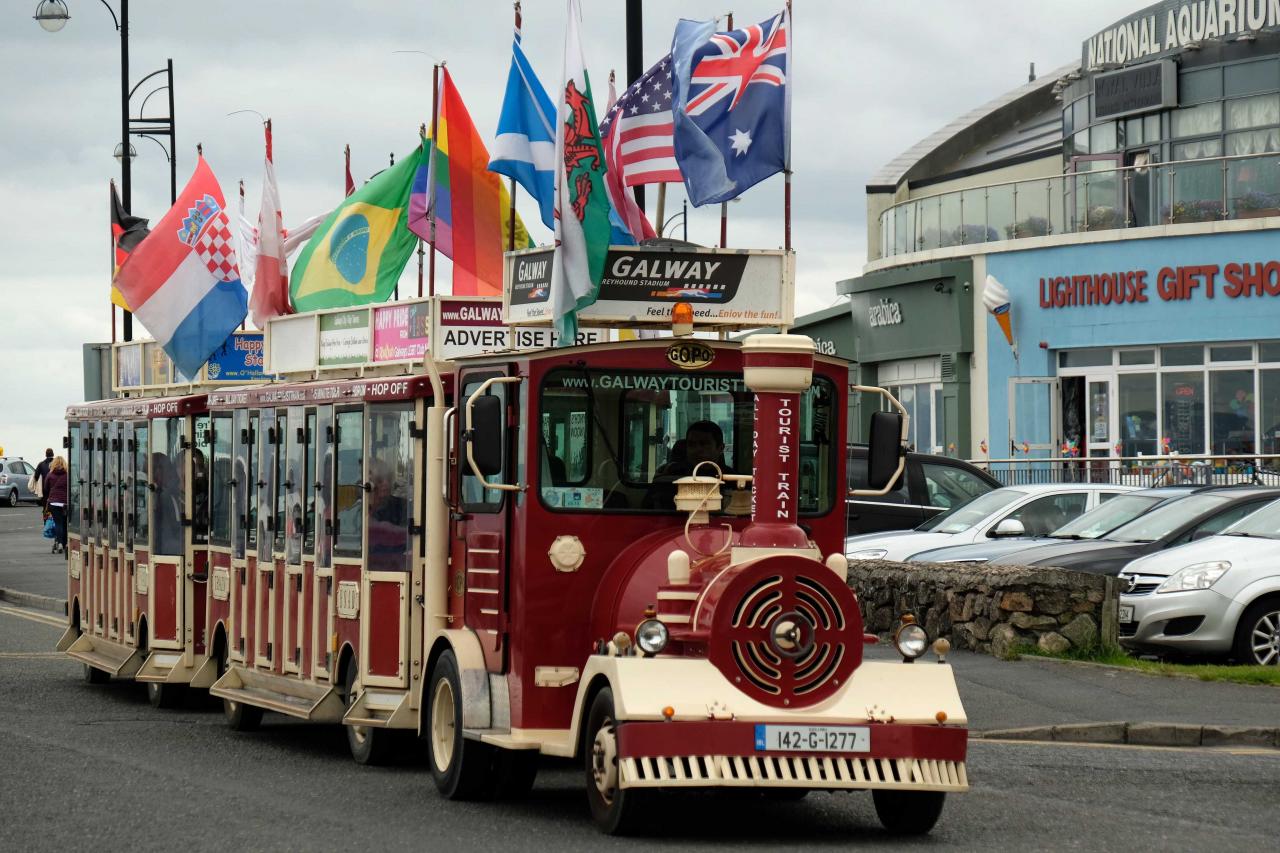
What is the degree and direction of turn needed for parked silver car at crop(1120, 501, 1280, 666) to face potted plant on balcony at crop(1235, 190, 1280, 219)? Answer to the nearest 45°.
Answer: approximately 135° to its right

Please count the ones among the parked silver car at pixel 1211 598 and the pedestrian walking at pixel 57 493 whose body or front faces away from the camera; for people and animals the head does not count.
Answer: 1

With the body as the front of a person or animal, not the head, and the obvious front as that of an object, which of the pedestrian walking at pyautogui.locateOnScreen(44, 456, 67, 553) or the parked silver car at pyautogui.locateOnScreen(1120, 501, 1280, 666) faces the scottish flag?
the parked silver car

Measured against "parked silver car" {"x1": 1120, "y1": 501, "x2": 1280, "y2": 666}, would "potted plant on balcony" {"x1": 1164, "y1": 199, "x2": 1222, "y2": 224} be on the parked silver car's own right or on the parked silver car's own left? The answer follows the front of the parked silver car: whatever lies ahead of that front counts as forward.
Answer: on the parked silver car's own right

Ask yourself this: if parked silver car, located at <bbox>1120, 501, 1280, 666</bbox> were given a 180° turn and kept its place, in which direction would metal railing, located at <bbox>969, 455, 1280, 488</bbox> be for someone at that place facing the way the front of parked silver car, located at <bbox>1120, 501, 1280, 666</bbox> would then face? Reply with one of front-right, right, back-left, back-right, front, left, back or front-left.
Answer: front-left

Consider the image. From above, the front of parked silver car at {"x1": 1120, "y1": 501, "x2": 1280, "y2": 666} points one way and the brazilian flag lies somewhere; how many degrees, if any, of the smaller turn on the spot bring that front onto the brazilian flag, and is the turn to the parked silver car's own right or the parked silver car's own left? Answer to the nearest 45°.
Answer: approximately 45° to the parked silver car's own right

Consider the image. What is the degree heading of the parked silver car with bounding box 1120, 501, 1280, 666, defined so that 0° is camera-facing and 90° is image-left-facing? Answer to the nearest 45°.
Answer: approximately 45°

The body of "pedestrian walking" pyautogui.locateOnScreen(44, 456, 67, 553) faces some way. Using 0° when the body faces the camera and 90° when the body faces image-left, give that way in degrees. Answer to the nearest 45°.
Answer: approximately 180°

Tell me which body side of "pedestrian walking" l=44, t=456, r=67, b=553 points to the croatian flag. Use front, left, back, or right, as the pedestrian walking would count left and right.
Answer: back

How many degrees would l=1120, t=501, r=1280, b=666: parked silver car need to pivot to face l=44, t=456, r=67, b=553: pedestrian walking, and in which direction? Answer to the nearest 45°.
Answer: approximately 90° to its right

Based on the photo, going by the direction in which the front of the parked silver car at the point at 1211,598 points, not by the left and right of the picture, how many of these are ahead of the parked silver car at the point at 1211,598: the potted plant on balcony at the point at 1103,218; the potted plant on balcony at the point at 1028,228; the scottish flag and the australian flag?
2

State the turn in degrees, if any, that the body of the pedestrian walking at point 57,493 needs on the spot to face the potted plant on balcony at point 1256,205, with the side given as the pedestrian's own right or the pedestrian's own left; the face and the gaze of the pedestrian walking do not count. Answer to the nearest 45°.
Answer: approximately 90° to the pedestrian's own right
